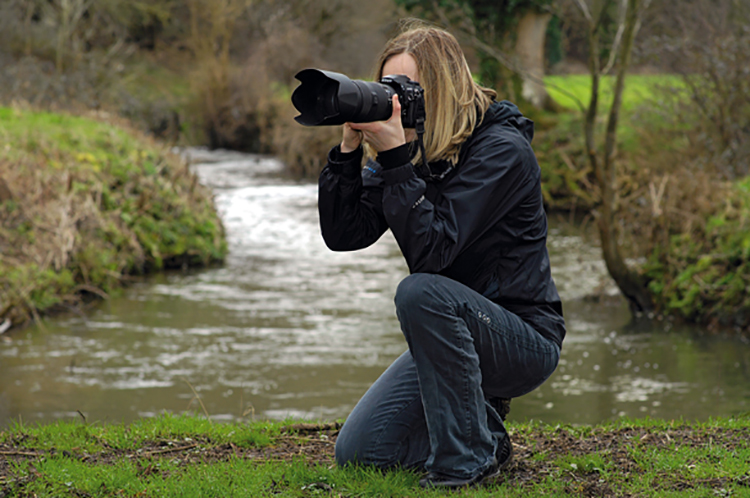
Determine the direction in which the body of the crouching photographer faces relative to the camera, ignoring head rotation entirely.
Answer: to the viewer's left

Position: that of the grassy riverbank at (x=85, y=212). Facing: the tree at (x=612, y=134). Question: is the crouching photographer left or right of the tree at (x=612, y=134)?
right

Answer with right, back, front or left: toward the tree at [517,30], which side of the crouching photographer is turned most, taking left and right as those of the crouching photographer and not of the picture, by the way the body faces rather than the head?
right

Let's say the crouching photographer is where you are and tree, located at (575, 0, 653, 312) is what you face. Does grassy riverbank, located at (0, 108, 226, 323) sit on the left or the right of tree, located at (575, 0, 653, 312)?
left

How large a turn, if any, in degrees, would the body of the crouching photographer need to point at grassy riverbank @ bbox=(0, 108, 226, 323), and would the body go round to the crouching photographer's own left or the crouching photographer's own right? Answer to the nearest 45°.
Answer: approximately 45° to the crouching photographer's own right
